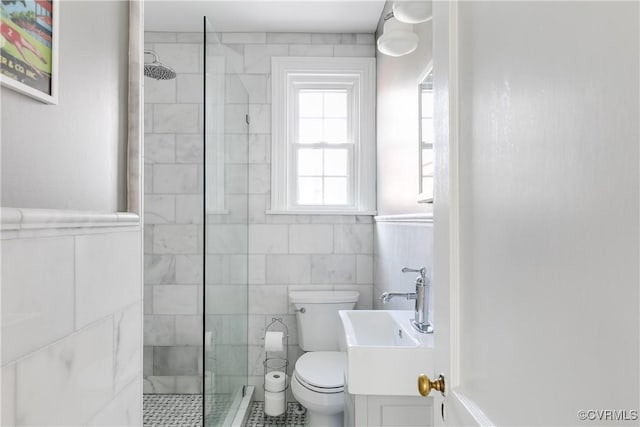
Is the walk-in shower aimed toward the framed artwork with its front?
yes

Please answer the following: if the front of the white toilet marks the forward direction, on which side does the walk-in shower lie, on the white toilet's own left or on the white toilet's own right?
on the white toilet's own right

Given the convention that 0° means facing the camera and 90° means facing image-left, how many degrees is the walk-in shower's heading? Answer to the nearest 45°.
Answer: approximately 0°

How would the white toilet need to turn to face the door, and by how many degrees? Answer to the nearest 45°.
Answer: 0° — it already faces it

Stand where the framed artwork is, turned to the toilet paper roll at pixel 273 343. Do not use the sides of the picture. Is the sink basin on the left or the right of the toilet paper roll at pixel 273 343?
right
